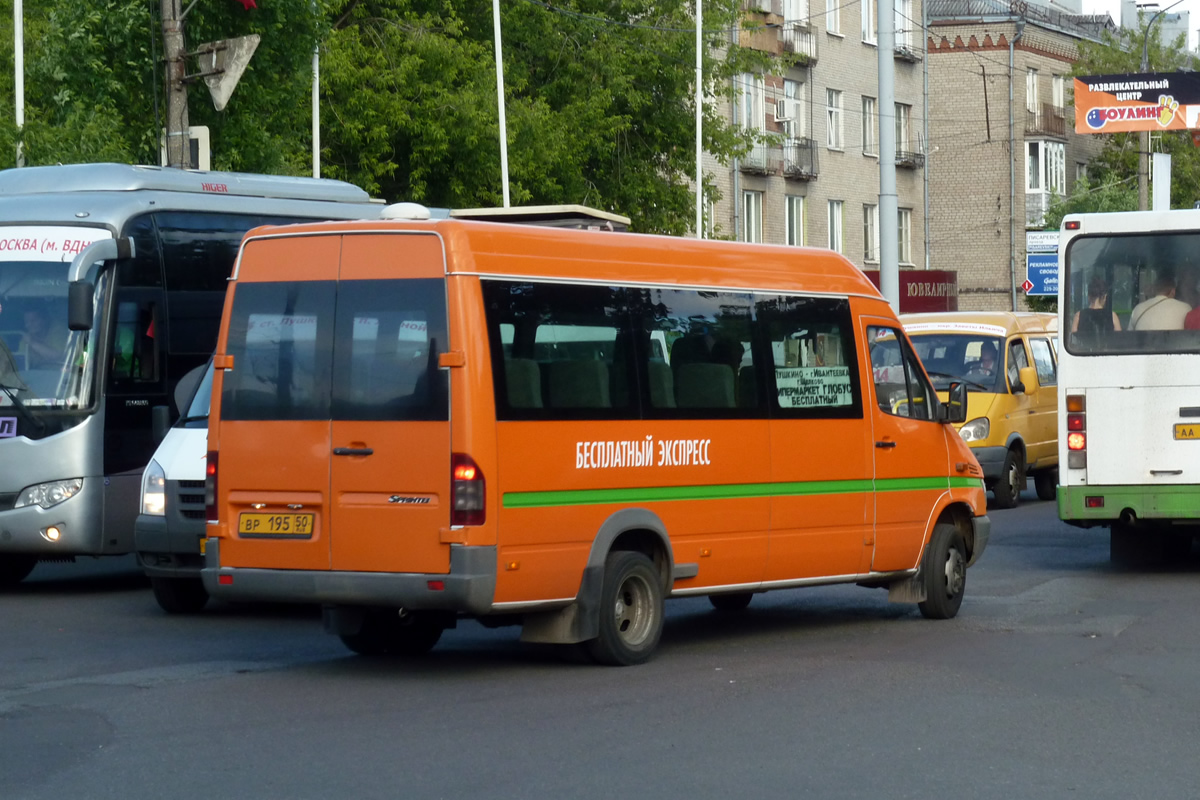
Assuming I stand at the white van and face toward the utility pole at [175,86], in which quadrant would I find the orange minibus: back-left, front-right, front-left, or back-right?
back-right

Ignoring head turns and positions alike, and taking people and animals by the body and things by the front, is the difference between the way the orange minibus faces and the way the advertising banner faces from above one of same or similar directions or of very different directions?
very different directions

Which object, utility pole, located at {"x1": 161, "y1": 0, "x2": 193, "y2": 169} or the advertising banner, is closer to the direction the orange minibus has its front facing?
the advertising banner

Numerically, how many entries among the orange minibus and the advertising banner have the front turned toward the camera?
1

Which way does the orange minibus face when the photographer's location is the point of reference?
facing away from the viewer and to the right of the viewer

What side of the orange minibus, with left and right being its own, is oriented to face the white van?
left

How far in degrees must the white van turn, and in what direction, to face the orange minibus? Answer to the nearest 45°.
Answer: approximately 90° to its left
